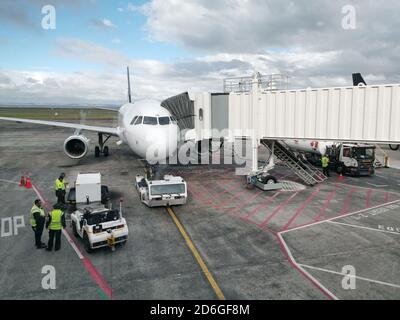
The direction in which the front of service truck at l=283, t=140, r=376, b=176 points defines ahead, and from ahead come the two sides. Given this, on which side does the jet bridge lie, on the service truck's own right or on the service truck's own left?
on the service truck's own right

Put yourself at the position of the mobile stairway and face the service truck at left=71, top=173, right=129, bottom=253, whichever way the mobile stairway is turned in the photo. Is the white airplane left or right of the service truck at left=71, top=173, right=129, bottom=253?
right

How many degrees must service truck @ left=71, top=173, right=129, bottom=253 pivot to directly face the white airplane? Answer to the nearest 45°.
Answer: approximately 135° to its left
